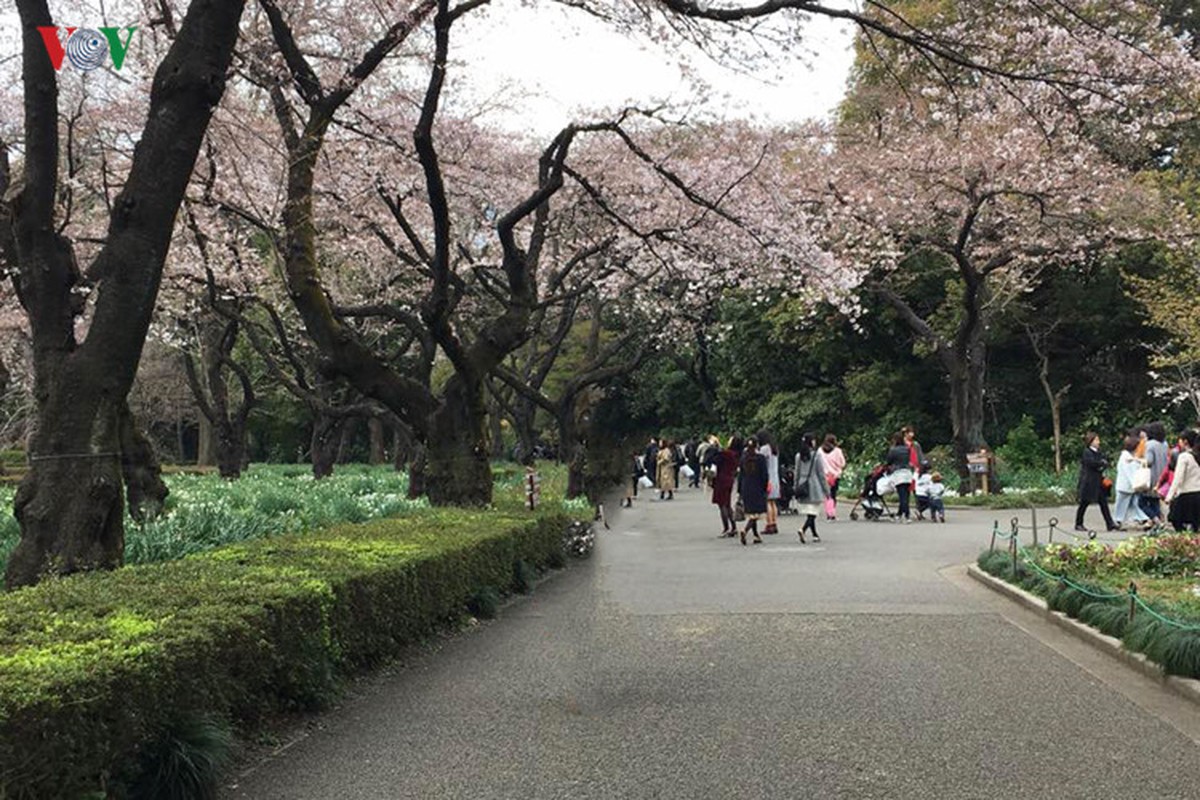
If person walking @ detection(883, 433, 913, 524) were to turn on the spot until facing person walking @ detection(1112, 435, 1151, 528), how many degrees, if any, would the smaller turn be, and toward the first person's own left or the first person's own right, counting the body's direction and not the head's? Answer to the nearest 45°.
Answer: approximately 135° to the first person's own right

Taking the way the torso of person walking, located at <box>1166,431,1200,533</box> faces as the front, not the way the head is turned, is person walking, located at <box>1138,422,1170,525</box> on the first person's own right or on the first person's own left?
on the first person's own right

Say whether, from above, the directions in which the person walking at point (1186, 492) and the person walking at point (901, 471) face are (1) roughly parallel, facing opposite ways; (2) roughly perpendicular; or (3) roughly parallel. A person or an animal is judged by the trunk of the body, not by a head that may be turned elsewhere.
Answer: roughly parallel

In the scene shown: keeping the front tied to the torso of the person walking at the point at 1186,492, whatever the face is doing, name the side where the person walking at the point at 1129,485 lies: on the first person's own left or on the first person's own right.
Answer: on the first person's own right

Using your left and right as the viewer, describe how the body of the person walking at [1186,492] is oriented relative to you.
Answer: facing to the left of the viewer
